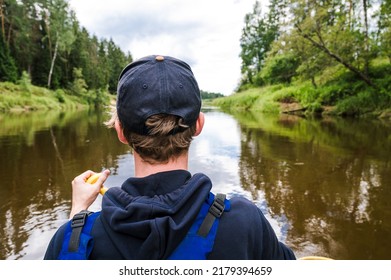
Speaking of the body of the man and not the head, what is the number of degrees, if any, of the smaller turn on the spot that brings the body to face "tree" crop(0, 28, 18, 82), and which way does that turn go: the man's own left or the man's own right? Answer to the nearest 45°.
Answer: approximately 45° to the man's own left

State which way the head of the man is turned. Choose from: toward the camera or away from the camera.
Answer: away from the camera

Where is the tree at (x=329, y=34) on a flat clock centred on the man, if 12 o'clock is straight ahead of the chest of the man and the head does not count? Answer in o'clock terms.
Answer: The tree is roughly at 1 o'clock from the man.

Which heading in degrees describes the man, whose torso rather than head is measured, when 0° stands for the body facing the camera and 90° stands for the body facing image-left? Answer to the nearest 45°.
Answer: approximately 180°

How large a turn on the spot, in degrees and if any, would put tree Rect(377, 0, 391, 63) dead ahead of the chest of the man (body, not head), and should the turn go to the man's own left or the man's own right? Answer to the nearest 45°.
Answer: approximately 45° to the man's own right

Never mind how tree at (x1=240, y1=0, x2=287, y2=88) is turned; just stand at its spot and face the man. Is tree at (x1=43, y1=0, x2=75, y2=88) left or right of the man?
right

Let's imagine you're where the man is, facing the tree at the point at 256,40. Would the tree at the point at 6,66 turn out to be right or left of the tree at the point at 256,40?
left
